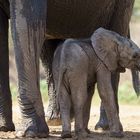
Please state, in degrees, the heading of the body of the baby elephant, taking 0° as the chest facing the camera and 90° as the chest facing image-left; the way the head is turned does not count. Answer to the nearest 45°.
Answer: approximately 225°
